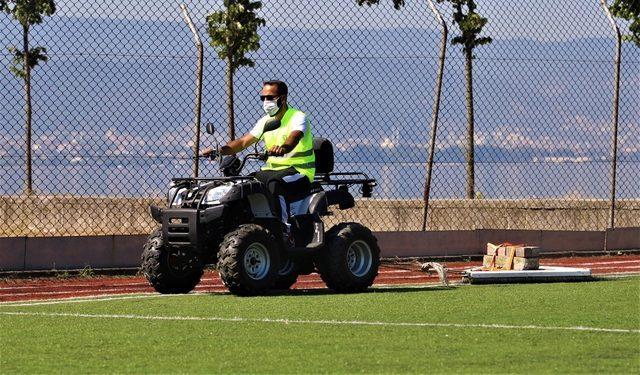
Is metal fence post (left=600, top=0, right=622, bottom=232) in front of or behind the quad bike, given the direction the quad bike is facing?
behind

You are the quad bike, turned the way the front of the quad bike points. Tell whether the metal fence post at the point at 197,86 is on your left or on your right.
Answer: on your right

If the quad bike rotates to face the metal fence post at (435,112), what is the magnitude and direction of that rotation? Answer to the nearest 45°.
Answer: approximately 180°

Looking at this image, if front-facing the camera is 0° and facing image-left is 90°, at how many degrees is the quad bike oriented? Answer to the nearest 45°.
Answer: approximately 45°
